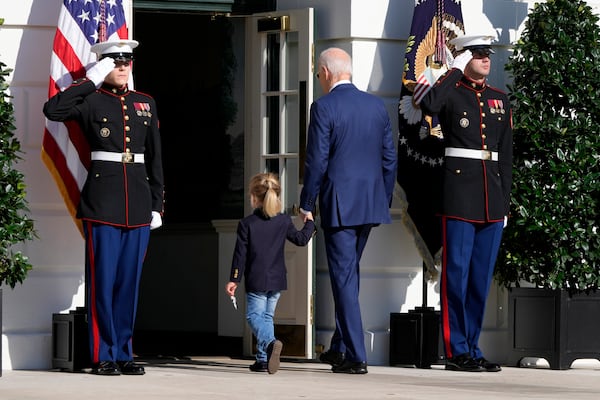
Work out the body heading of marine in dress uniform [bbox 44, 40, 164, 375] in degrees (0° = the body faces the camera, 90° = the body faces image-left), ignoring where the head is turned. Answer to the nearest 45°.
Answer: approximately 315°

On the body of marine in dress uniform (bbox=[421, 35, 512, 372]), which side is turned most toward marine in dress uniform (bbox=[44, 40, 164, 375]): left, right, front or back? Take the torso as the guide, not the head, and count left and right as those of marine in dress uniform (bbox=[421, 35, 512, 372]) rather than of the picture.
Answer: right

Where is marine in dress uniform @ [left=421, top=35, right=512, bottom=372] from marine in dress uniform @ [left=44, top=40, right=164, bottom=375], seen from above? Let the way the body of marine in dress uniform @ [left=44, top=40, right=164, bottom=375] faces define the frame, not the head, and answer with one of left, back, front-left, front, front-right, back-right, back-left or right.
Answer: front-left

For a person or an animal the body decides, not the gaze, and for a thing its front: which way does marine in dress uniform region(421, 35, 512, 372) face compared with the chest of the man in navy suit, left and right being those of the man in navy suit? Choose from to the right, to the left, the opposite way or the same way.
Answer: the opposite way

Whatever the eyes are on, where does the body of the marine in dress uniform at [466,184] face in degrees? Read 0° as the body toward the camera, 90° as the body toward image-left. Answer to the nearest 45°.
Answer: approximately 315°

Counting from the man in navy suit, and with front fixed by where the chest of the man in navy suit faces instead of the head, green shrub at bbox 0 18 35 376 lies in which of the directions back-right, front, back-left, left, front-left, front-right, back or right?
front-left

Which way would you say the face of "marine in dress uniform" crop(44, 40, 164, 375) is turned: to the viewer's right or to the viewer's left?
to the viewer's right

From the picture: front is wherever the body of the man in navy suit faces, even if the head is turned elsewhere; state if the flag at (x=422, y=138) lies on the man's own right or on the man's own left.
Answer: on the man's own right

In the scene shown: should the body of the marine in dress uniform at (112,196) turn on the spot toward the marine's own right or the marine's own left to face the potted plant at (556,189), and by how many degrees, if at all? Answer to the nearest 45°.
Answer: approximately 45° to the marine's own left

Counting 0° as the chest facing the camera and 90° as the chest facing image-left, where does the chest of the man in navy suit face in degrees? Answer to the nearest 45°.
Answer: approximately 135°

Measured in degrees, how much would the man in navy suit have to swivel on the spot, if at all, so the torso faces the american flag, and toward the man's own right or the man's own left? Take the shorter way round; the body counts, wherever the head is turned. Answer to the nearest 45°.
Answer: approximately 45° to the man's own left

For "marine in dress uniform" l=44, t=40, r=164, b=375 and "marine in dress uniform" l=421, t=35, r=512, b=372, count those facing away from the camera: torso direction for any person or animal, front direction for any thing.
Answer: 0
